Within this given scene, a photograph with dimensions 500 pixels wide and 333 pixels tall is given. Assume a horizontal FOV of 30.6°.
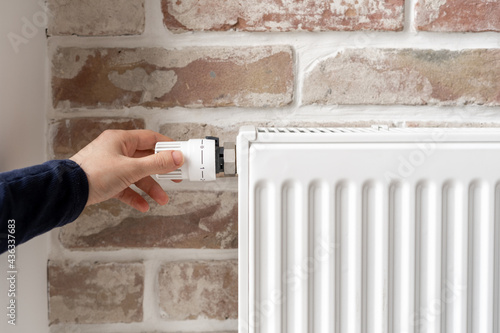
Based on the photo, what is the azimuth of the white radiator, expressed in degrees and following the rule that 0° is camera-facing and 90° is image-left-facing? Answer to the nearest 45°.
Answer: approximately 0°
